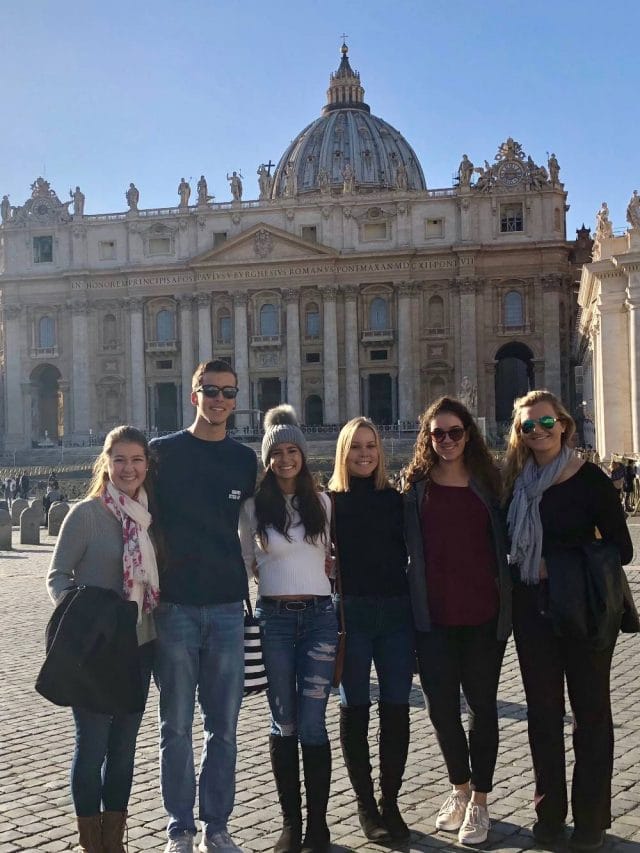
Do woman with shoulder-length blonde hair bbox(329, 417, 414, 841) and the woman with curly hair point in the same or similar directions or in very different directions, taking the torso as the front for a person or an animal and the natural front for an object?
same or similar directions

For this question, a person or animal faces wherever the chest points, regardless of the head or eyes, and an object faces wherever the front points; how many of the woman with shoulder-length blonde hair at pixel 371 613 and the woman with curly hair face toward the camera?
2

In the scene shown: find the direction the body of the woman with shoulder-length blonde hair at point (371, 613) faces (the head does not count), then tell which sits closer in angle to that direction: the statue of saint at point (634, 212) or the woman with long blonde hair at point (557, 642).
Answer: the woman with long blonde hair

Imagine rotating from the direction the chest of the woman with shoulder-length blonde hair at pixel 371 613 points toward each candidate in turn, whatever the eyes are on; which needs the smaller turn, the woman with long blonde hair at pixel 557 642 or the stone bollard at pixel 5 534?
the woman with long blonde hair

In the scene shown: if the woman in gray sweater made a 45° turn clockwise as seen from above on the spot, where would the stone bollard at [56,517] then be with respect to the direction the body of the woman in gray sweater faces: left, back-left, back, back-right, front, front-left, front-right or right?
back

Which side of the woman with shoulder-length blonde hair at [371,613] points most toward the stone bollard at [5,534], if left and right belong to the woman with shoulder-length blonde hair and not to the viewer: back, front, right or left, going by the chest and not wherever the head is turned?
back

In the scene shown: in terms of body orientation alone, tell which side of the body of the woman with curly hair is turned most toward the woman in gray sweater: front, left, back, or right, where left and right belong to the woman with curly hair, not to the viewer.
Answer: right

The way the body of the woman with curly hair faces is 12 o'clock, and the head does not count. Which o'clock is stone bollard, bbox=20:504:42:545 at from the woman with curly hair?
The stone bollard is roughly at 5 o'clock from the woman with curly hair.

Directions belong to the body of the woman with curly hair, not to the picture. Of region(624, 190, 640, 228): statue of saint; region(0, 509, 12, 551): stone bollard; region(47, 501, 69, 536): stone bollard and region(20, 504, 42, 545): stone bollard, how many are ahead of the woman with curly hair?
0

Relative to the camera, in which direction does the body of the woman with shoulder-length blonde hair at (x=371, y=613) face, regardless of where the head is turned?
toward the camera

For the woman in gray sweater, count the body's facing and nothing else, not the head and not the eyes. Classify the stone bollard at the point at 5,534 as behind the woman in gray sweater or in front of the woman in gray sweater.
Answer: behind

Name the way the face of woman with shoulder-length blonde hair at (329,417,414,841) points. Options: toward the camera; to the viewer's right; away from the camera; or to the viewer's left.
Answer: toward the camera

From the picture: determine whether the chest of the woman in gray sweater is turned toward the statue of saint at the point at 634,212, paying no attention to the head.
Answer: no

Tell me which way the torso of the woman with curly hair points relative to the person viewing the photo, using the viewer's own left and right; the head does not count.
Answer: facing the viewer

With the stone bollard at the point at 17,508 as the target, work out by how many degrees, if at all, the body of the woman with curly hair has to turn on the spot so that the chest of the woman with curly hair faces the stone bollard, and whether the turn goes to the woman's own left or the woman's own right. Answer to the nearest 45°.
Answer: approximately 135° to the woman's own right

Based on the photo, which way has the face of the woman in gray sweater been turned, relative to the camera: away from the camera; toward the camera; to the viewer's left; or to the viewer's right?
toward the camera

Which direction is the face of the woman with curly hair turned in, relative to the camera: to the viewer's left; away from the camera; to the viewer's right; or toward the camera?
toward the camera

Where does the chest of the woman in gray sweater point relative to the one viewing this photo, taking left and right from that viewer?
facing the viewer and to the right of the viewer
